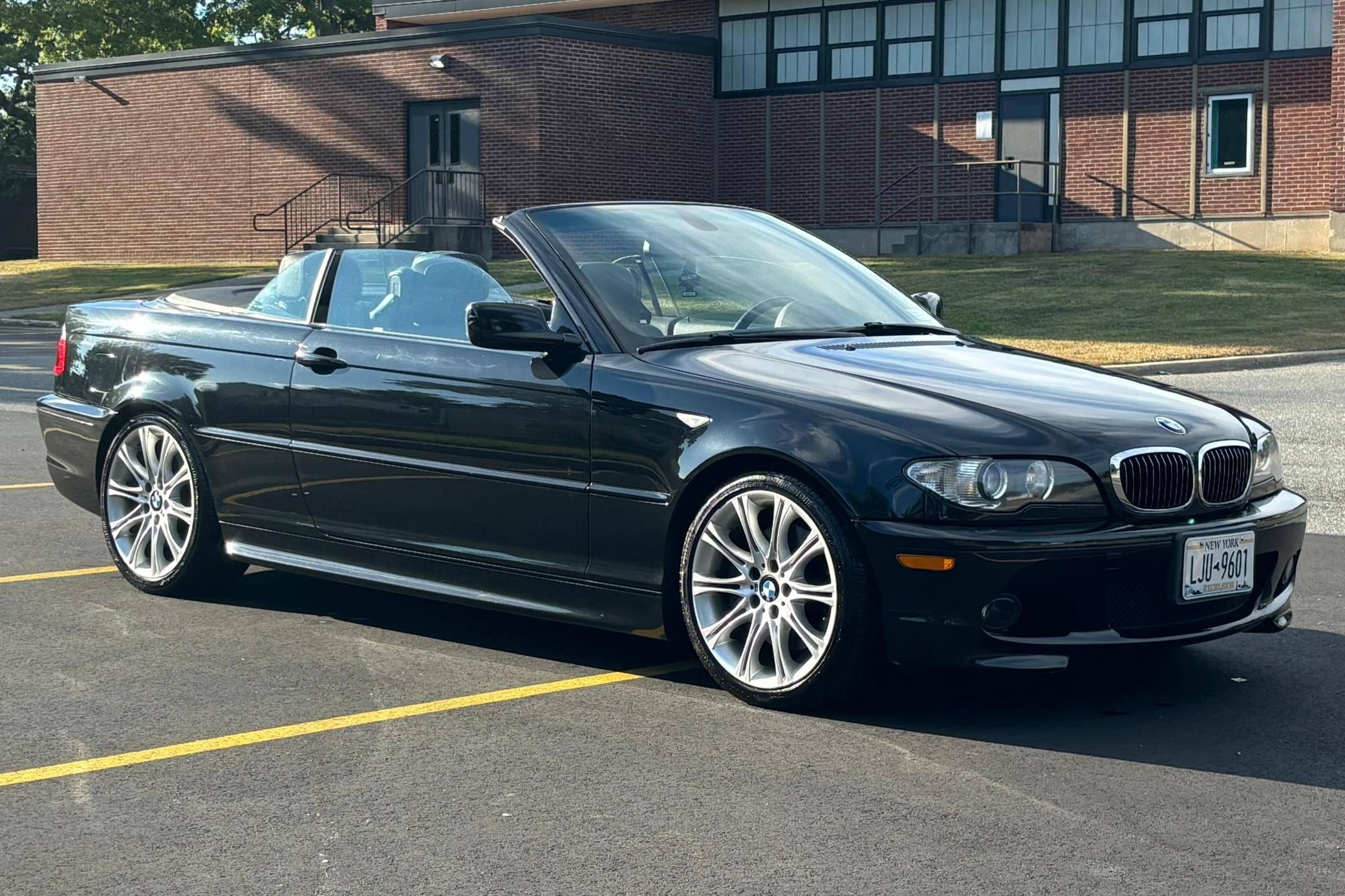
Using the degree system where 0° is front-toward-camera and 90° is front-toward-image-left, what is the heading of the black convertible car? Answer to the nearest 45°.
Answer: approximately 315°
